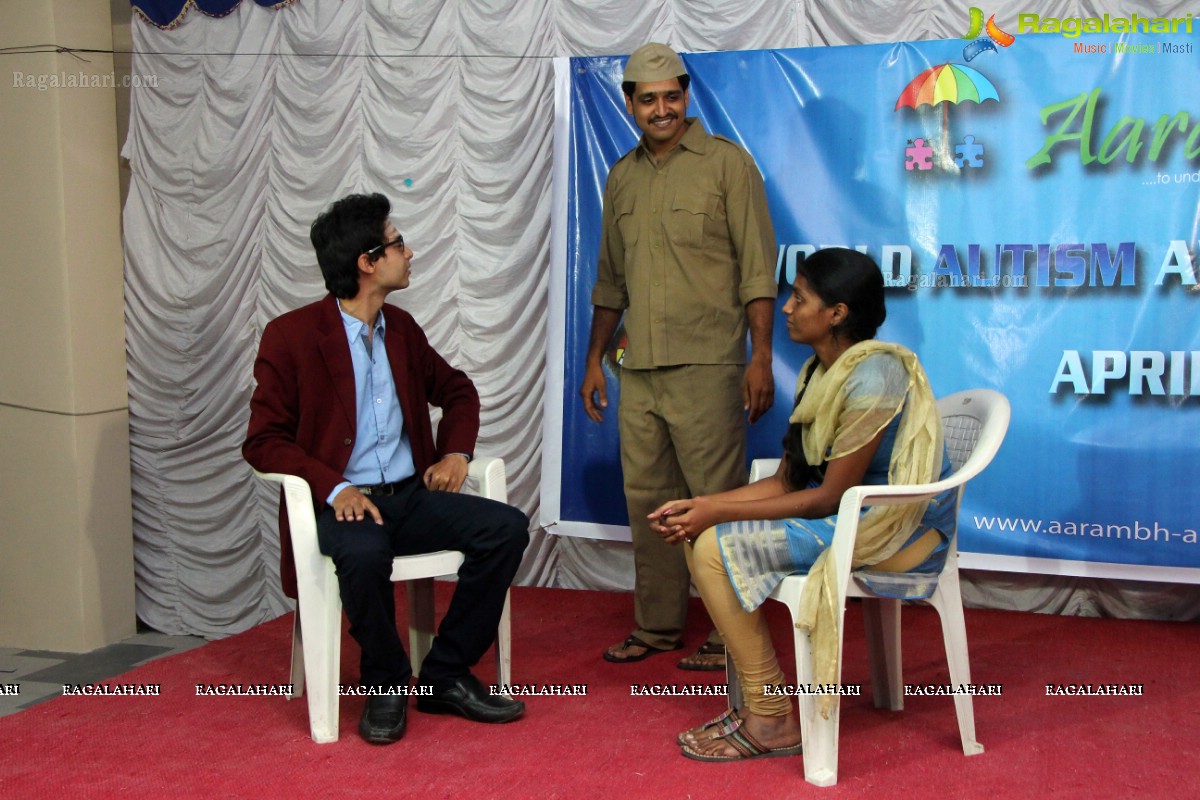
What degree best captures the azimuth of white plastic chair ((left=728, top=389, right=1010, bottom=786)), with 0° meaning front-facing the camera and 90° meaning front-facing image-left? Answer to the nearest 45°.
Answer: approximately 45°

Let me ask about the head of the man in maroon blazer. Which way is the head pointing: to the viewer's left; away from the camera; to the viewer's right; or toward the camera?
to the viewer's right

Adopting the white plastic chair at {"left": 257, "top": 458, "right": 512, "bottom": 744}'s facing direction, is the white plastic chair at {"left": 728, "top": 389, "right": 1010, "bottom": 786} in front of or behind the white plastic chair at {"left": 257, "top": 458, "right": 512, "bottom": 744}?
in front

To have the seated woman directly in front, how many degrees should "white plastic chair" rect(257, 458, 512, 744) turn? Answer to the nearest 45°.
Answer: approximately 45° to its left

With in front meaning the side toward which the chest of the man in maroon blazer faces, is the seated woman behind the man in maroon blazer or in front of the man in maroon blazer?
in front

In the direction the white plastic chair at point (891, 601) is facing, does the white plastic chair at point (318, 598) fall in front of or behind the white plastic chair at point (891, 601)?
in front

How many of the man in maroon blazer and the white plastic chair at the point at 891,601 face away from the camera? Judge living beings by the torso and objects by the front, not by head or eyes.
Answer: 0

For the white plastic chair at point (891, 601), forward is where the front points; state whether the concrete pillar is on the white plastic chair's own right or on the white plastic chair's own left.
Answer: on the white plastic chair's own right

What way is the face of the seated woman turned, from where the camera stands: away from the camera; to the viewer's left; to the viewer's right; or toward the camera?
to the viewer's left
